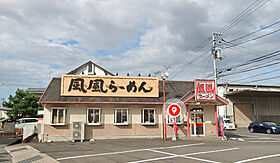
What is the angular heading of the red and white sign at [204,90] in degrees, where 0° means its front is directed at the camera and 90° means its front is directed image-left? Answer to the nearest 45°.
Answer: approximately 0°

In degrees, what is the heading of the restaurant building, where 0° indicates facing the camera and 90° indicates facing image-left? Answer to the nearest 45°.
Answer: approximately 0°

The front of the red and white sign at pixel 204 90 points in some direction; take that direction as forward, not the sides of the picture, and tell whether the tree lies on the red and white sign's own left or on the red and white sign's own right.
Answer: on the red and white sign's own right

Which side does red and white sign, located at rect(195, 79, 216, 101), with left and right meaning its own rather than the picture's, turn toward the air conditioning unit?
right

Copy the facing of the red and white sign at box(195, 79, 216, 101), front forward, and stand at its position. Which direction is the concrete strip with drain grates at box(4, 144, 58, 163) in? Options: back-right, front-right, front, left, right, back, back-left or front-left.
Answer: front-right

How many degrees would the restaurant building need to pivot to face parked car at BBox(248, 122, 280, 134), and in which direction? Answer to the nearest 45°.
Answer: approximately 135° to its left
